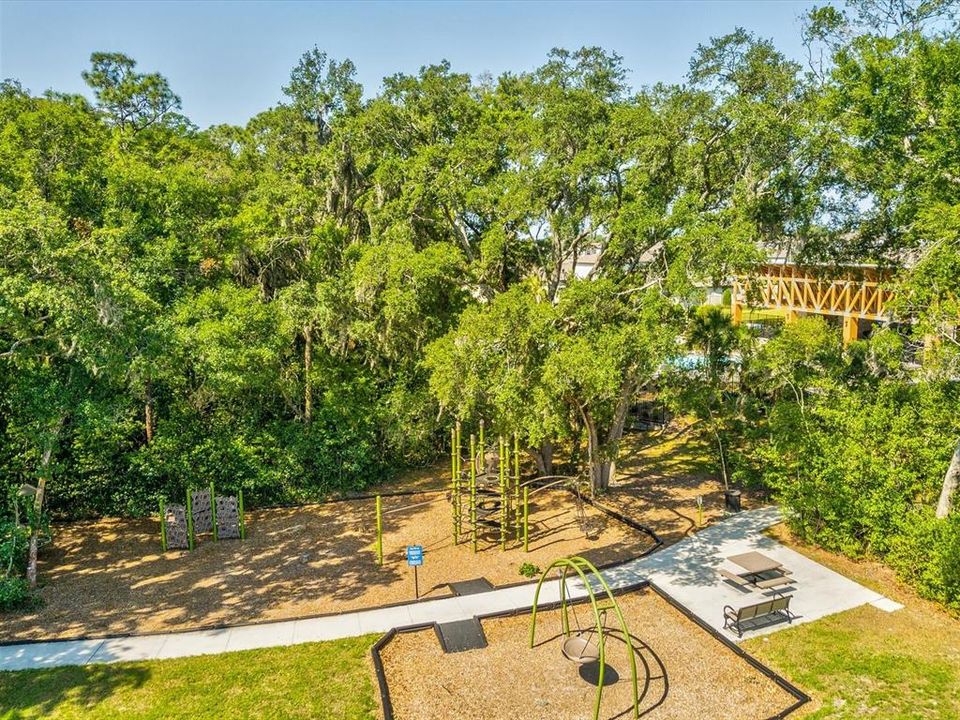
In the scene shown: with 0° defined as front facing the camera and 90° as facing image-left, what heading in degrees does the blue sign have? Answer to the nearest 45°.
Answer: approximately 0°

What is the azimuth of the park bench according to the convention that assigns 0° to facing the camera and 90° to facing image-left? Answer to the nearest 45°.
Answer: approximately 135°

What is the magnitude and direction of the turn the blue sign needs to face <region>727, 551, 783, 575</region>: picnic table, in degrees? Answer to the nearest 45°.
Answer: approximately 90° to its left

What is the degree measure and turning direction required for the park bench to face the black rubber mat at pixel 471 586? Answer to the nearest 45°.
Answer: approximately 45° to its left

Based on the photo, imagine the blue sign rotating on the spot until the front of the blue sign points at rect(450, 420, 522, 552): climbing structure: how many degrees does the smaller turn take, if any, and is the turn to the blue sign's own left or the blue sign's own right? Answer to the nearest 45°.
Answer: approximately 135° to the blue sign's own left

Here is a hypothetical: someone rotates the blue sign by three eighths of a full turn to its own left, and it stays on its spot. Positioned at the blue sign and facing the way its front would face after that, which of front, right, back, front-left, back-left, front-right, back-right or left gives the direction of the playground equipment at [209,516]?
left

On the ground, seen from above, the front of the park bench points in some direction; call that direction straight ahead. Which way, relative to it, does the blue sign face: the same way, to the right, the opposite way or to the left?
the opposite way

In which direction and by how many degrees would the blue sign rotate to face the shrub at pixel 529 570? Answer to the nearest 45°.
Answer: approximately 135° to its left

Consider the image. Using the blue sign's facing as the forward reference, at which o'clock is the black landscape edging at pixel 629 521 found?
The black landscape edging is roughly at 8 o'clock from the blue sign.

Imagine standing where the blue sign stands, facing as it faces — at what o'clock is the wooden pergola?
The wooden pergola is roughly at 8 o'clock from the blue sign.

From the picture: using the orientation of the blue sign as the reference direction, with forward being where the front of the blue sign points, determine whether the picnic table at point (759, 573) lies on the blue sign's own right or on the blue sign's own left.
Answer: on the blue sign's own left

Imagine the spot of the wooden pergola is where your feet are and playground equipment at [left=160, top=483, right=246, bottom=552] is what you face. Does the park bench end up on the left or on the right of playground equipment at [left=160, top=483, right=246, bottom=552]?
left
